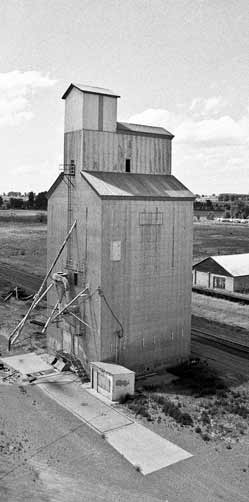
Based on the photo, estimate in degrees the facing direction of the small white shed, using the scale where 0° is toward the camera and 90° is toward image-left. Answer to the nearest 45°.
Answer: approximately 45°

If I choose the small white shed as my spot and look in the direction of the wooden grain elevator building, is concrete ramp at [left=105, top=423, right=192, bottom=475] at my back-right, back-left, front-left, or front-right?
back-right

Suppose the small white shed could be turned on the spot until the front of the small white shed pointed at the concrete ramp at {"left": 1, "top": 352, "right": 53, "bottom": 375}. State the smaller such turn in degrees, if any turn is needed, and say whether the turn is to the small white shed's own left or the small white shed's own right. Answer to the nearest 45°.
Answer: approximately 90° to the small white shed's own right

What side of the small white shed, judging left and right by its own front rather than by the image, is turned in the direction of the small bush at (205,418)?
left

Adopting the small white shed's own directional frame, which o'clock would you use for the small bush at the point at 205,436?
The small bush is roughly at 9 o'clock from the small white shed.

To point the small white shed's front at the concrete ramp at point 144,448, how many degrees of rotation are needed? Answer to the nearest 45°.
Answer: approximately 45° to its left

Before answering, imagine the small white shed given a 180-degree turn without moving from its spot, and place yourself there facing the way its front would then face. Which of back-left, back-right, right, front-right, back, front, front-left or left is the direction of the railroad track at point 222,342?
front
